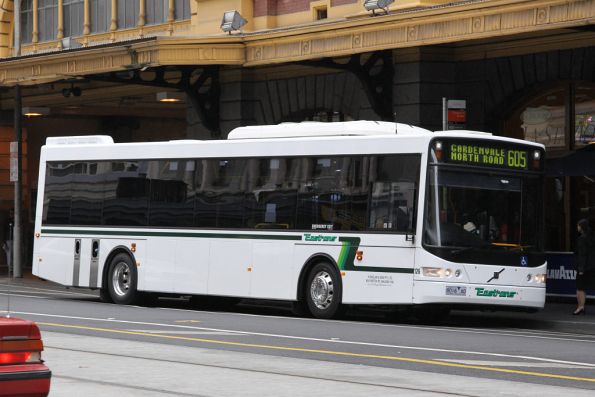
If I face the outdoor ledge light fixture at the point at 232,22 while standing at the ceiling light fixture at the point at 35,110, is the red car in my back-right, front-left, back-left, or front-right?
front-right

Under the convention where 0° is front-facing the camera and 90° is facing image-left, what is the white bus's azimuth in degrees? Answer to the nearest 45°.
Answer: approximately 315°

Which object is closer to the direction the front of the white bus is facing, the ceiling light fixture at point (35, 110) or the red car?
the red car

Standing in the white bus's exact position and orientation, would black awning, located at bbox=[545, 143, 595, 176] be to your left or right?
on your left
